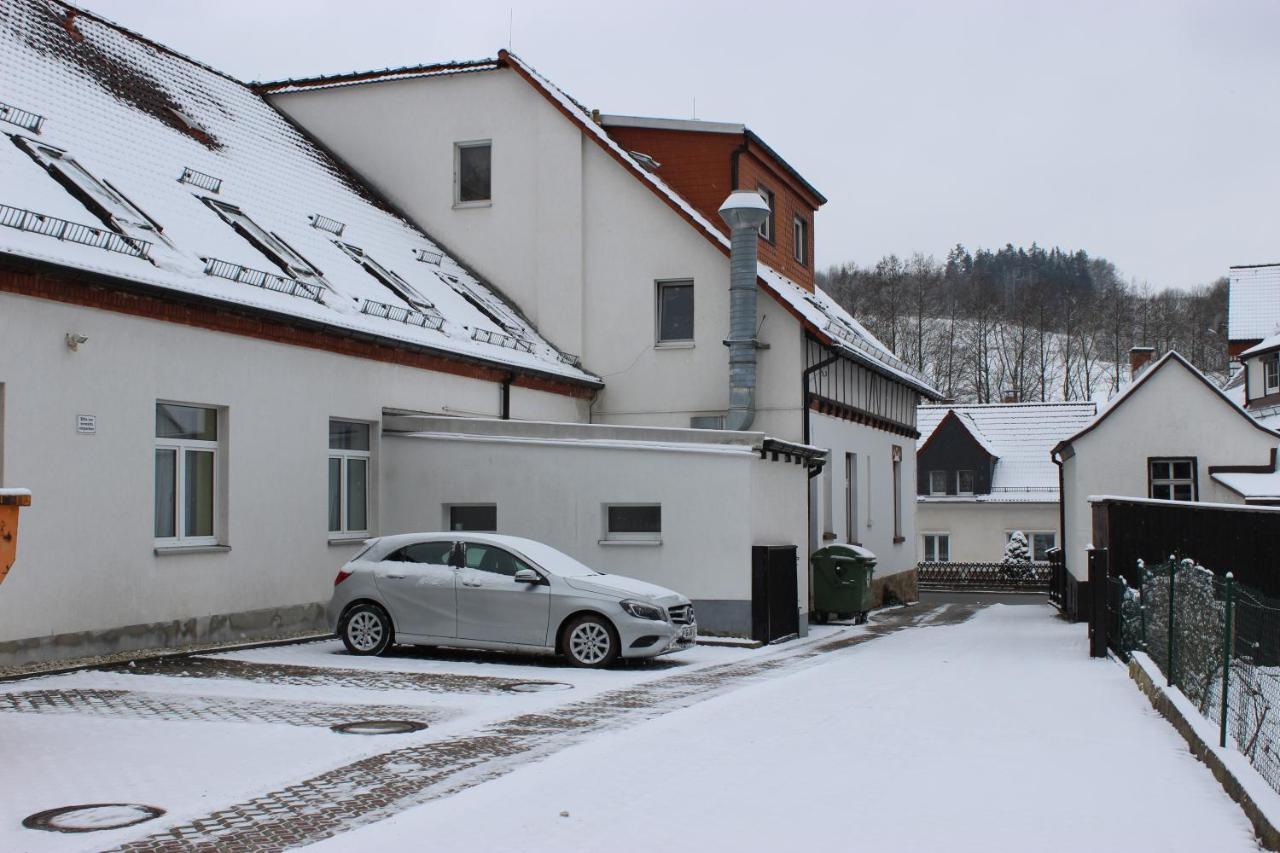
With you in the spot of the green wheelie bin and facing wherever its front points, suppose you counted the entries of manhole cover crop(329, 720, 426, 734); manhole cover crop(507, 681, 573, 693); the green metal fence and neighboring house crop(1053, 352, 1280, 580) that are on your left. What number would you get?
1

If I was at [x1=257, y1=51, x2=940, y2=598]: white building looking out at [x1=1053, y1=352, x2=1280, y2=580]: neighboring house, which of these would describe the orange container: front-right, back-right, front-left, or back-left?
back-right

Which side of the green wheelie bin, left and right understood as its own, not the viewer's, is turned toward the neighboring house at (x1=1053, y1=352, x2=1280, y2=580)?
left

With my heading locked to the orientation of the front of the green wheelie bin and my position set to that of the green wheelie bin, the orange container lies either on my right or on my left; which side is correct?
on my right

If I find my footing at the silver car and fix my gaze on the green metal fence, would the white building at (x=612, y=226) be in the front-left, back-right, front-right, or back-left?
back-left

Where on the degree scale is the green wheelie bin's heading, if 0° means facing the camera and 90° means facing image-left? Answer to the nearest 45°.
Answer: approximately 315°

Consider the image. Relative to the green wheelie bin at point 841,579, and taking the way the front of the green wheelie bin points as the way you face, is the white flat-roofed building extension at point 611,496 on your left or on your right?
on your right

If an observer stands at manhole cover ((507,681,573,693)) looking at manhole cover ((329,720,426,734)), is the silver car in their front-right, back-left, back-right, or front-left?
back-right

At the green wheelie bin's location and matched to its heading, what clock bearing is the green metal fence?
The green metal fence is roughly at 1 o'clock from the green wheelie bin.

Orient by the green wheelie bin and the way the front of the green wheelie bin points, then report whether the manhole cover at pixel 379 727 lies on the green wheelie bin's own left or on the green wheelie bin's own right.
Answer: on the green wheelie bin's own right
